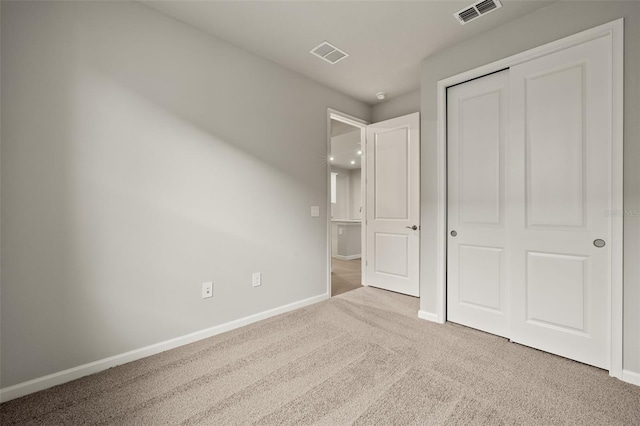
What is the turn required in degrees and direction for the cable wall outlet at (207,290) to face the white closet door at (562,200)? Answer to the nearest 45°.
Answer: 0° — it already faces it

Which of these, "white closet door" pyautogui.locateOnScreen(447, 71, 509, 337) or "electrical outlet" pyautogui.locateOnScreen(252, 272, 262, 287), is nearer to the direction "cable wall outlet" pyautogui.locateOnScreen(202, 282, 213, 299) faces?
the white closet door

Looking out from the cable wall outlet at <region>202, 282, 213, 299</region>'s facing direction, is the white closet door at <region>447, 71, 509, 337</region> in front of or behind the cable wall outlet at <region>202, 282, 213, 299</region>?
in front

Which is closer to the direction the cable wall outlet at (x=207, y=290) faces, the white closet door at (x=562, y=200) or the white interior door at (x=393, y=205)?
the white closet door

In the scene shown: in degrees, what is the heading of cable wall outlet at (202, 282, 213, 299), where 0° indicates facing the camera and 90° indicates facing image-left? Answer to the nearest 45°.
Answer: approximately 315°
